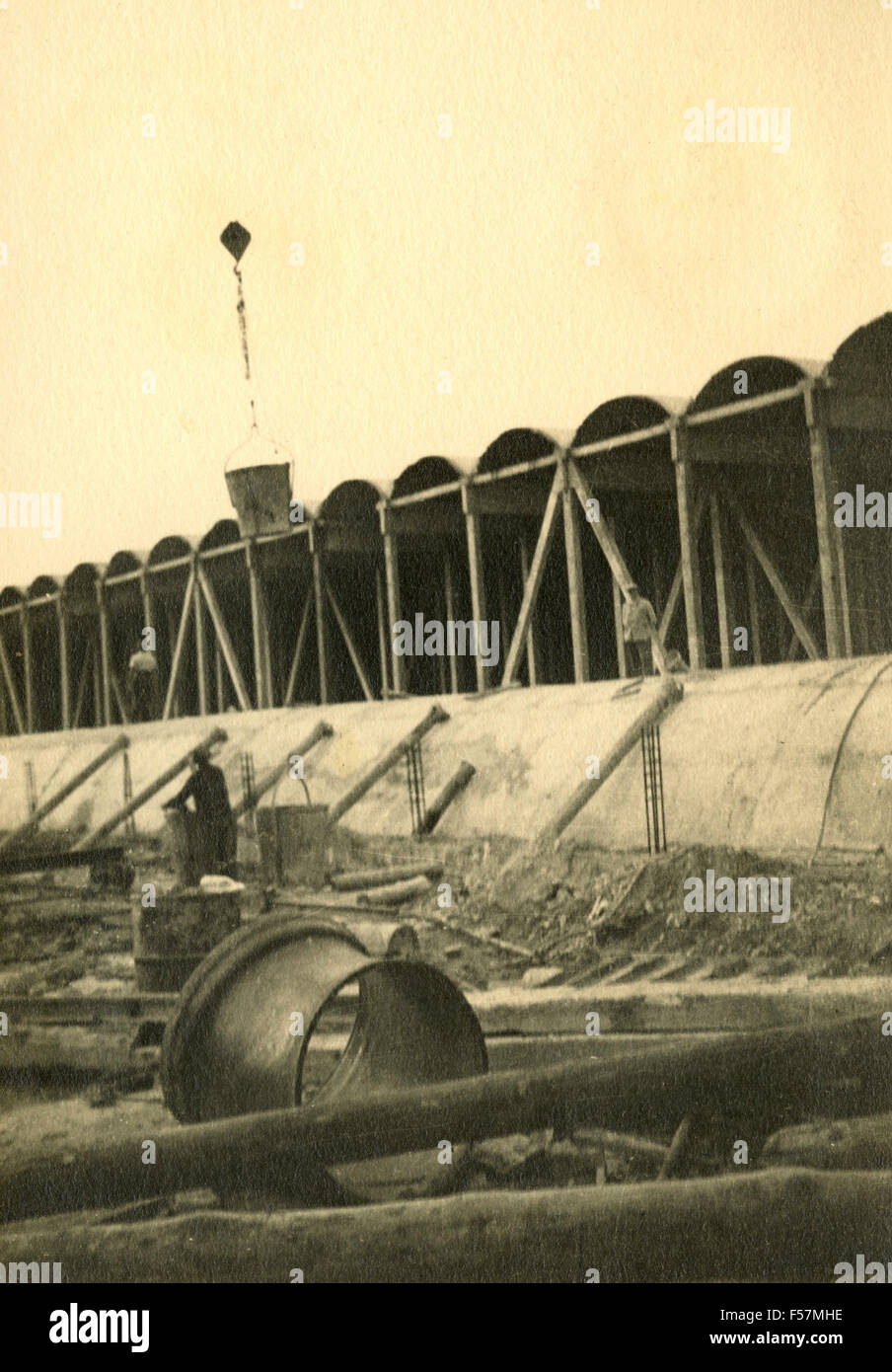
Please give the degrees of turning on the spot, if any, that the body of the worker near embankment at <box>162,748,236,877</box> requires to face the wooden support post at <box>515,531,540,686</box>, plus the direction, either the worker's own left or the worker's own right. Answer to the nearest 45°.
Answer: approximately 135° to the worker's own right

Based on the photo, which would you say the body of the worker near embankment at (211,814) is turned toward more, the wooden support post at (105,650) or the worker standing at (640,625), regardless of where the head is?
the wooden support post

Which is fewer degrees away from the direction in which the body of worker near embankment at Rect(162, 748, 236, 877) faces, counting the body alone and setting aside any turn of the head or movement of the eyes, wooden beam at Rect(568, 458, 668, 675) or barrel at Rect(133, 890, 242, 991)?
the barrel

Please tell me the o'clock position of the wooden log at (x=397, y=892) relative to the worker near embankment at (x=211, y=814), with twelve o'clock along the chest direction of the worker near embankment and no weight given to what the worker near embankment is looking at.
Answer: The wooden log is roughly at 7 o'clock from the worker near embankment.

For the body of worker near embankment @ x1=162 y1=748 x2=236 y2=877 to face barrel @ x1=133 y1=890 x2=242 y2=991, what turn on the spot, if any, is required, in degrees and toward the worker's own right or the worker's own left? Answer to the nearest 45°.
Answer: approximately 90° to the worker's own left

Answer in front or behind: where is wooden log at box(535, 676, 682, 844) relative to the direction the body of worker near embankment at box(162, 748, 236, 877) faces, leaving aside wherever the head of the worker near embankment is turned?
behind

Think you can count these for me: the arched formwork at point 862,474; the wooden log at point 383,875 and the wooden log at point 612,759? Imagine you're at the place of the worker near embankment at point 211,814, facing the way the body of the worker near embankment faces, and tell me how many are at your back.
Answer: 3

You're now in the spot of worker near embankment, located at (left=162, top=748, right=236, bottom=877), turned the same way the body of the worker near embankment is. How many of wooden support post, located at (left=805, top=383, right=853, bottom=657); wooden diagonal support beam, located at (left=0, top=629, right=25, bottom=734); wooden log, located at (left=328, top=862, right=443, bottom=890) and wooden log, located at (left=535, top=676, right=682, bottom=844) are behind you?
3

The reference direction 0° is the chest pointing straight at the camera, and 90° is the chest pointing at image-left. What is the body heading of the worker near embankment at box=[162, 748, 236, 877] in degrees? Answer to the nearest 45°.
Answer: approximately 90°

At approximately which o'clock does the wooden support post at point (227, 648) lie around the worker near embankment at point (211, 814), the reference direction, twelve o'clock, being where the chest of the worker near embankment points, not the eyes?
The wooden support post is roughly at 3 o'clock from the worker near embankment.
